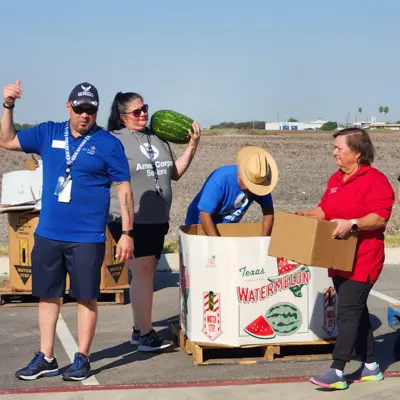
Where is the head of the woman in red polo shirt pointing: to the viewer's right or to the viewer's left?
to the viewer's left

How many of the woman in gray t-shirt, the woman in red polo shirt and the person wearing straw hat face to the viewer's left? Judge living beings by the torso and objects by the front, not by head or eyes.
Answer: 1

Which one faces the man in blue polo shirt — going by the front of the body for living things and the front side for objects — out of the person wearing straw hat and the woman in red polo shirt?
the woman in red polo shirt

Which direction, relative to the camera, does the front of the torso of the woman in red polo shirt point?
to the viewer's left

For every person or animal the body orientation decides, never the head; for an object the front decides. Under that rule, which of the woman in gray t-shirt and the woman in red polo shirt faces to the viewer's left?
the woman in red polo shirt

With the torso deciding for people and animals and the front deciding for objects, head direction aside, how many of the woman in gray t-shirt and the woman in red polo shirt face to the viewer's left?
1

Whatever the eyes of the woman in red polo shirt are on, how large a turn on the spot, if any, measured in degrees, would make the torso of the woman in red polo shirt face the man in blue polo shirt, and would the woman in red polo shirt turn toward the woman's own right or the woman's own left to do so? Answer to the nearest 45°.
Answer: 0° — they already face them

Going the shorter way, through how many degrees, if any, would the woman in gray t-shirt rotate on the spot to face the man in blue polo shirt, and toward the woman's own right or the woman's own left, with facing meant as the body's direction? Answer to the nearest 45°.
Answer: approximately 90° to the woman's own right

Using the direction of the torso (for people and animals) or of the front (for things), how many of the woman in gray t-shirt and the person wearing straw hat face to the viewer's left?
0

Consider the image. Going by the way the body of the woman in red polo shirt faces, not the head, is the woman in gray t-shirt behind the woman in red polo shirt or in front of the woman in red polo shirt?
in front

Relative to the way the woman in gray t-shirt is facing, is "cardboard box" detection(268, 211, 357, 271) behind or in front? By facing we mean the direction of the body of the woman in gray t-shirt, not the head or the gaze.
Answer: in front

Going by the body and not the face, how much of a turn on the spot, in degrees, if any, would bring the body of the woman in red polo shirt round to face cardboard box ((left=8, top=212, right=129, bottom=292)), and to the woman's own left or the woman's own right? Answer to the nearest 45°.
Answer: approximately 45° to the woman's own right
